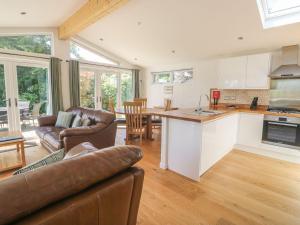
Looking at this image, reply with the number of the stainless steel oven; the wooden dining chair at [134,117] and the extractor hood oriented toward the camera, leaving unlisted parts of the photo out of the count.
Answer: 2

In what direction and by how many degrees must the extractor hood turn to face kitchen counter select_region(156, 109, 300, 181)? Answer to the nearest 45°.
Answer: approximately 45° to its right

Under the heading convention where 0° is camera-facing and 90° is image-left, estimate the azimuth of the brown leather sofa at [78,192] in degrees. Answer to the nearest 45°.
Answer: approximately 135°

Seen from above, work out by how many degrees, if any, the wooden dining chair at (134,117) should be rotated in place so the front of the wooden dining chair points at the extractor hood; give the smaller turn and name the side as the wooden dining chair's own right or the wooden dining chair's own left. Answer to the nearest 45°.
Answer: approximately 45° to the wooden dining chair's own right

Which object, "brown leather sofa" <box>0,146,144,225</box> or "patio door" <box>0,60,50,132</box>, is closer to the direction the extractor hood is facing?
the brown leather sofa

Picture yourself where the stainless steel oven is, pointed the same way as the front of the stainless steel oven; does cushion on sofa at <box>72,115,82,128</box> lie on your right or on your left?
on your right

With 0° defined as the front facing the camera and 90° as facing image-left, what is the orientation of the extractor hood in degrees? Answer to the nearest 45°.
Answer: approximately 0°

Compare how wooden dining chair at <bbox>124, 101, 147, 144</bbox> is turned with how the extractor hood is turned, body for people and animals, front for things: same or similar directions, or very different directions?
very different directions
